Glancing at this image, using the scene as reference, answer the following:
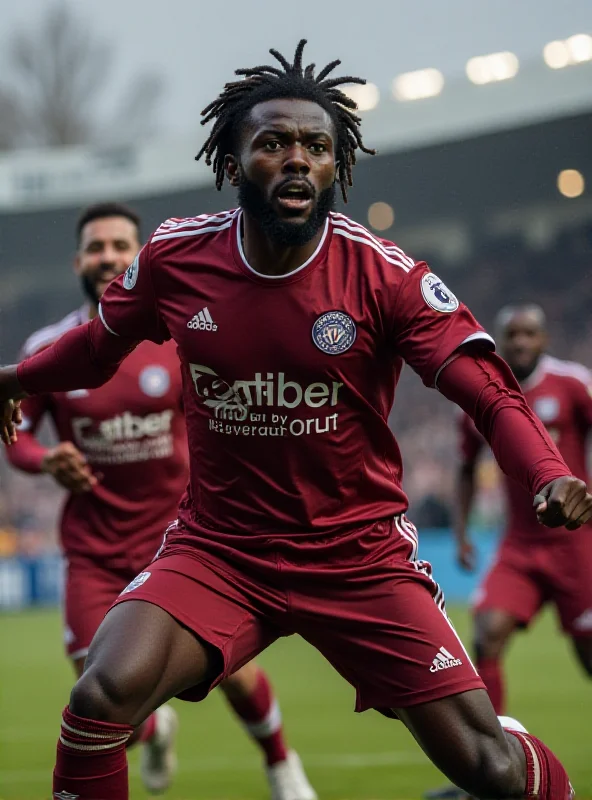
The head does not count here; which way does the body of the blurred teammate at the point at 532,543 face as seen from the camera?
toward the camera

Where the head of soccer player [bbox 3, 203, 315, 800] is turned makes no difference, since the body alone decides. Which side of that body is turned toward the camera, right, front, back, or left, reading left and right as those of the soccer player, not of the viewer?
front

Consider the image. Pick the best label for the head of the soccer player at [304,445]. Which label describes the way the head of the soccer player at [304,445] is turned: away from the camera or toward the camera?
toward the camera

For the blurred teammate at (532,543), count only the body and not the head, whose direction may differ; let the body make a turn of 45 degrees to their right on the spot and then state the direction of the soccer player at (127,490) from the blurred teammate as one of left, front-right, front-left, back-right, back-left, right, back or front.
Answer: front

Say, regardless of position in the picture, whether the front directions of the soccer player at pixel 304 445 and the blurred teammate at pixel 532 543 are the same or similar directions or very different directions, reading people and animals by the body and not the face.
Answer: same or similar directions

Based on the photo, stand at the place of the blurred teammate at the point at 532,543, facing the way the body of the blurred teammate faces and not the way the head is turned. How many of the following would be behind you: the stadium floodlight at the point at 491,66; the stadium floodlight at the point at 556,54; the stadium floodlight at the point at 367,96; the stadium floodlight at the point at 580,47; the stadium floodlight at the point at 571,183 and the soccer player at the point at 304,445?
5

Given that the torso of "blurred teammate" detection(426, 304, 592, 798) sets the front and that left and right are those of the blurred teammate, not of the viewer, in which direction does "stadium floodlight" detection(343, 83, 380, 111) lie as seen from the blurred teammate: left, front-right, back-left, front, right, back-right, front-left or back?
back

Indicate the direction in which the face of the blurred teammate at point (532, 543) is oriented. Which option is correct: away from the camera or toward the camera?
toward the camera

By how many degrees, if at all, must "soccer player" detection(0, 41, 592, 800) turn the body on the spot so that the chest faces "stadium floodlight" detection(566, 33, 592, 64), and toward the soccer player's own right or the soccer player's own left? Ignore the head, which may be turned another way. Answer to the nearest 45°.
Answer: approximately 180°

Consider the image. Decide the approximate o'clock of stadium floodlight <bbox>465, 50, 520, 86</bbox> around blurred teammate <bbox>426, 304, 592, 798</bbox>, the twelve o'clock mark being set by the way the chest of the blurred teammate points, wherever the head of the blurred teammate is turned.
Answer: The stadium floodlight is roughly at 6 o'clock from the blurred teammate.

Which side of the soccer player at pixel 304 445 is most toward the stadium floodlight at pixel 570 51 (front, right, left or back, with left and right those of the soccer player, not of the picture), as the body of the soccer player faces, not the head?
back

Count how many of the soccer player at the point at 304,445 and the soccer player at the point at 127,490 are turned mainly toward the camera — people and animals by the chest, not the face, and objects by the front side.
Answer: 2

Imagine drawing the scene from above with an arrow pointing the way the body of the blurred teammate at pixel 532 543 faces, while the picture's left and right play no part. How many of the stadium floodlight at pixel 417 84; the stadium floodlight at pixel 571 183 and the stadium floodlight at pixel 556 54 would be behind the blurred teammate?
3

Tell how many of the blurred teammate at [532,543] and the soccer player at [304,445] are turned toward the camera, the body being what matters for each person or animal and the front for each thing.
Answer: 2

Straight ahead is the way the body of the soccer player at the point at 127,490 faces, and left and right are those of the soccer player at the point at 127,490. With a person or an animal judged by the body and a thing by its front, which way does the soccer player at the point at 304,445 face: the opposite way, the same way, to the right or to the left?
the same way

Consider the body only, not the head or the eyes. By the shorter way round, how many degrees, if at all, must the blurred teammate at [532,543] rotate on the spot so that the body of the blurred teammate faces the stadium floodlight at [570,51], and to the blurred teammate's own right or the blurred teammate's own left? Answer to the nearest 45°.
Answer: approximately 180°

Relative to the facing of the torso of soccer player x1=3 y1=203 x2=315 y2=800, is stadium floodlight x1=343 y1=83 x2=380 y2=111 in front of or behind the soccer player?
behind
